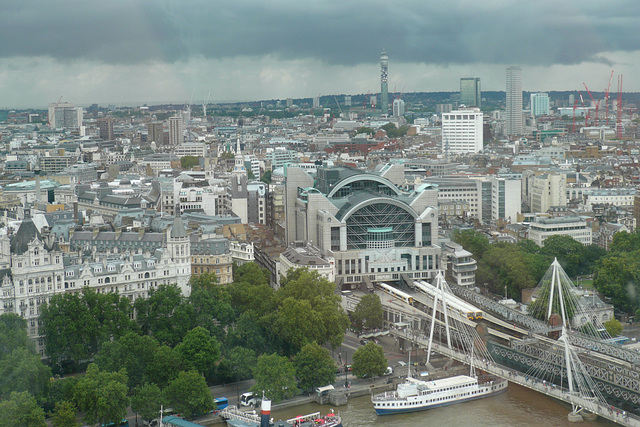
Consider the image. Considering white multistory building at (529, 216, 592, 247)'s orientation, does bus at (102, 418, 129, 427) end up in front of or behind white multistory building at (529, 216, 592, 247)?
in front

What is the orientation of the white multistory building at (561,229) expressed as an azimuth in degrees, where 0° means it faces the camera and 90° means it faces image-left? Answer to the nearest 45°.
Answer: approximately 0°

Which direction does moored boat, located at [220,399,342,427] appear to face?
to the viewer's left

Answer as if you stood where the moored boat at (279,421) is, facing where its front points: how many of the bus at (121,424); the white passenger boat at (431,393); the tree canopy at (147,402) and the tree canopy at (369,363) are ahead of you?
2

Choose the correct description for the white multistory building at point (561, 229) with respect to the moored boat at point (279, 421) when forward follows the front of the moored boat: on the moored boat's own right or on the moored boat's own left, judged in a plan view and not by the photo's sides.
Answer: on the moored boat's own right

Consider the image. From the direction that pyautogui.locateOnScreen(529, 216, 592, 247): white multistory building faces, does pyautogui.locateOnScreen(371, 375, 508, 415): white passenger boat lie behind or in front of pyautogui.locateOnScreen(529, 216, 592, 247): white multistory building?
in front

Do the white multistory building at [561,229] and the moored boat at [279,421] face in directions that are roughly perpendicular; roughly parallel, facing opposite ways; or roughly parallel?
roughly perpendicular

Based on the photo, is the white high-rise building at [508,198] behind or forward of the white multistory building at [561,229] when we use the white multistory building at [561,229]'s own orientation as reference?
behind

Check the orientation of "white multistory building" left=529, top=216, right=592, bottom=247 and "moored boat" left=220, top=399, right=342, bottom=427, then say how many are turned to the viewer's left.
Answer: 1

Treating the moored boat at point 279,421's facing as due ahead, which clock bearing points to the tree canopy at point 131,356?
The tree canopy is roughly at 1 o'clock from the moored boat.

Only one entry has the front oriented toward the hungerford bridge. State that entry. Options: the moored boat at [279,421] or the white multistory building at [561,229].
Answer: the white multistory building

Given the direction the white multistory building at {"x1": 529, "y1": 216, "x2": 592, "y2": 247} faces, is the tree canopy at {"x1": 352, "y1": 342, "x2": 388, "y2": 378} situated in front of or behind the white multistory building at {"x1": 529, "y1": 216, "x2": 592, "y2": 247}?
in front
